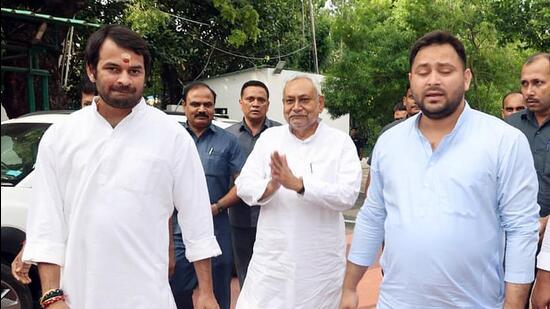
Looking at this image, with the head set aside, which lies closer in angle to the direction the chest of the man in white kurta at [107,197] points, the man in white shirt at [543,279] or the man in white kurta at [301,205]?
the man in white shirt

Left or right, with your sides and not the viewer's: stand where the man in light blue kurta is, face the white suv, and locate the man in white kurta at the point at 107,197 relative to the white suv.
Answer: left

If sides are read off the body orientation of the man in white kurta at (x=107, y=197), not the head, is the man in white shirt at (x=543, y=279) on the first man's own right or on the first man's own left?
on the first man's own left

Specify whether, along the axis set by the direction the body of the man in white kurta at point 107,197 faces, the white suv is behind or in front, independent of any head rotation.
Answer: behind

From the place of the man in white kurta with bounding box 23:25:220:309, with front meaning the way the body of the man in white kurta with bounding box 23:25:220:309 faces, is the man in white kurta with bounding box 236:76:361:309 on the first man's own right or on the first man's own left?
on the first man's own left

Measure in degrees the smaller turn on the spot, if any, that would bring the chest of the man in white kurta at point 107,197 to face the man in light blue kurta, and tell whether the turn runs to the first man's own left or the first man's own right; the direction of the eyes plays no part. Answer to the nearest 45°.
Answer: approximately 90° to the first man's own left

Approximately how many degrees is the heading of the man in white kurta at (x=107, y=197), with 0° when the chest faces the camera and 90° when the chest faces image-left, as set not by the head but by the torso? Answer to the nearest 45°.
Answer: approximately 0°

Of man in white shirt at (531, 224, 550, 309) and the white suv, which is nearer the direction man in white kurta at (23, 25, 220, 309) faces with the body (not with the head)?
the man in white shirt
